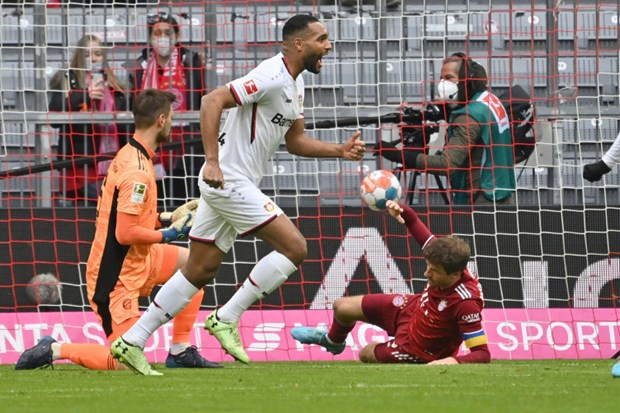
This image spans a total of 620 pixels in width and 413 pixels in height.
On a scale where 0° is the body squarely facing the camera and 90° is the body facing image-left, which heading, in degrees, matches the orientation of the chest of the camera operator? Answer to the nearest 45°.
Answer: approximately 90°

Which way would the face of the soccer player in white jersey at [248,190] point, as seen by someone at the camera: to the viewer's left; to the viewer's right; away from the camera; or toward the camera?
to the viewer's right

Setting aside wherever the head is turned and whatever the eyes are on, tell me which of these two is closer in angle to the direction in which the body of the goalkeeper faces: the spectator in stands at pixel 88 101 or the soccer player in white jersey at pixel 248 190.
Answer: the soccer player in white jersey

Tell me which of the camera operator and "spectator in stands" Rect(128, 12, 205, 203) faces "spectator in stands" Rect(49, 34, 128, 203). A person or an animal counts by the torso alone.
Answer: the camera operator

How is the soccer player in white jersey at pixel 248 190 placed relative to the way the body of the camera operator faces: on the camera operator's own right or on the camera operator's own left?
on the camera operator's own left

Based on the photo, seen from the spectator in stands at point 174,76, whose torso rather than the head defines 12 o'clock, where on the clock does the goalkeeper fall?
The goalkeeper is roughly at 12 o'clock from the spectator in stands.

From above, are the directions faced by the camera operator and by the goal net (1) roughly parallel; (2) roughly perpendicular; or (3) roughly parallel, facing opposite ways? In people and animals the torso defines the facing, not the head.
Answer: roughly perpendicular

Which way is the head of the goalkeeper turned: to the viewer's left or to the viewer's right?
to the viewer's right

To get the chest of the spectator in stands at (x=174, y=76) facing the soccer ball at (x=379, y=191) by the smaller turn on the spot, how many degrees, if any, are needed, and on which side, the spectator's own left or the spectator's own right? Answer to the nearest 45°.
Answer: approximately 45° to the spectator's own left

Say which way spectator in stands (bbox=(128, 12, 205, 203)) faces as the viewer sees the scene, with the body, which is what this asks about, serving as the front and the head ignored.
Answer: toward the camera

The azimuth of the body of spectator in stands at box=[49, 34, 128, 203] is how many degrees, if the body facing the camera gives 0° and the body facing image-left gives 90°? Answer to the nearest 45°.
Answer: approximately 0°

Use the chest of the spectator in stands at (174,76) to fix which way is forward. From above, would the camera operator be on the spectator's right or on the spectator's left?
on the spectator's left

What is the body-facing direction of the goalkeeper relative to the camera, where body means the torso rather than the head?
to the viewer's right
